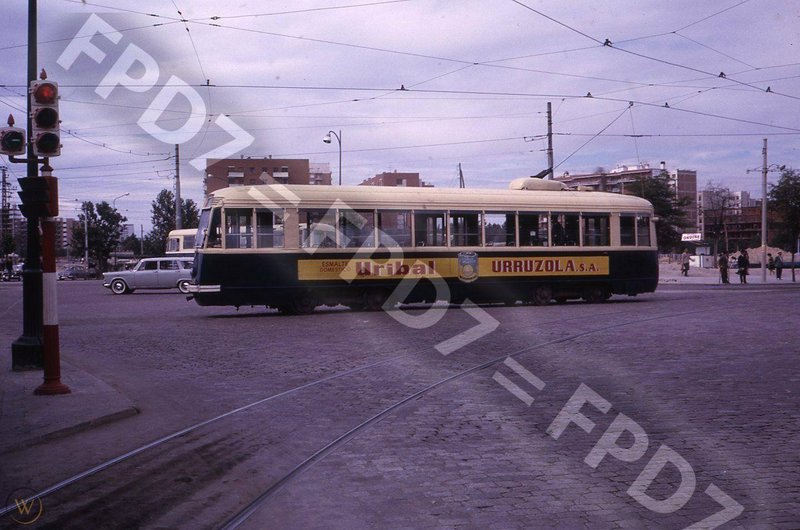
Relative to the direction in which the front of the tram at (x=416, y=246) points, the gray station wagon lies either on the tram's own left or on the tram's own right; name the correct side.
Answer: on the tram's own right

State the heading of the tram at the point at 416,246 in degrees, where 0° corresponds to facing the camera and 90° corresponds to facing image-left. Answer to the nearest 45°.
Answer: approximately 90°

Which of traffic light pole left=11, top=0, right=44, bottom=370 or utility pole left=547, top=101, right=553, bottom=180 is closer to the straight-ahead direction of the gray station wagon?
the traffic light pole

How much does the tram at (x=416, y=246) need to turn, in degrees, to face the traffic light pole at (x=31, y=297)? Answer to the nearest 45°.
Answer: approximately 45° to its left

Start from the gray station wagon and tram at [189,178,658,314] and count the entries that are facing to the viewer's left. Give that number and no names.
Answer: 2

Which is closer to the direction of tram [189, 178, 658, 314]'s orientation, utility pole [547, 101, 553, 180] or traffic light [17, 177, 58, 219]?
the traffic light

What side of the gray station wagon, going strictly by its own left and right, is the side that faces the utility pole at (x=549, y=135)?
back

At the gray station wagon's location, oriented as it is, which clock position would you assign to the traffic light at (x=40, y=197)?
The traffic light is roughly at 9 o'clock from the gray station wagon.

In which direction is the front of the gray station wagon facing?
to the viewer's left

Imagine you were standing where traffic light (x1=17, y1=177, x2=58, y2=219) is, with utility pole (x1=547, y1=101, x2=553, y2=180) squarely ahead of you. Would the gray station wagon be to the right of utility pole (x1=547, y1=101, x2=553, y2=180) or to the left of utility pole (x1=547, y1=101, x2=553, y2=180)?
left
